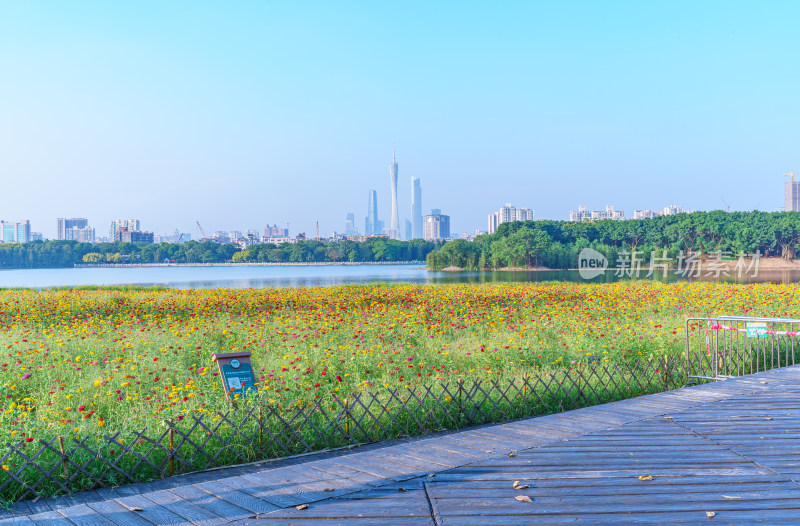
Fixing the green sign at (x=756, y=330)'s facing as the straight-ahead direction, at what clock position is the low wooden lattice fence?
The low wooden lattice fence is roughly at 1 o'clock from the green sign.

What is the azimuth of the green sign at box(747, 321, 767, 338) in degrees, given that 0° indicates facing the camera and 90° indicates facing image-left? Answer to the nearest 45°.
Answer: approximately 0°
